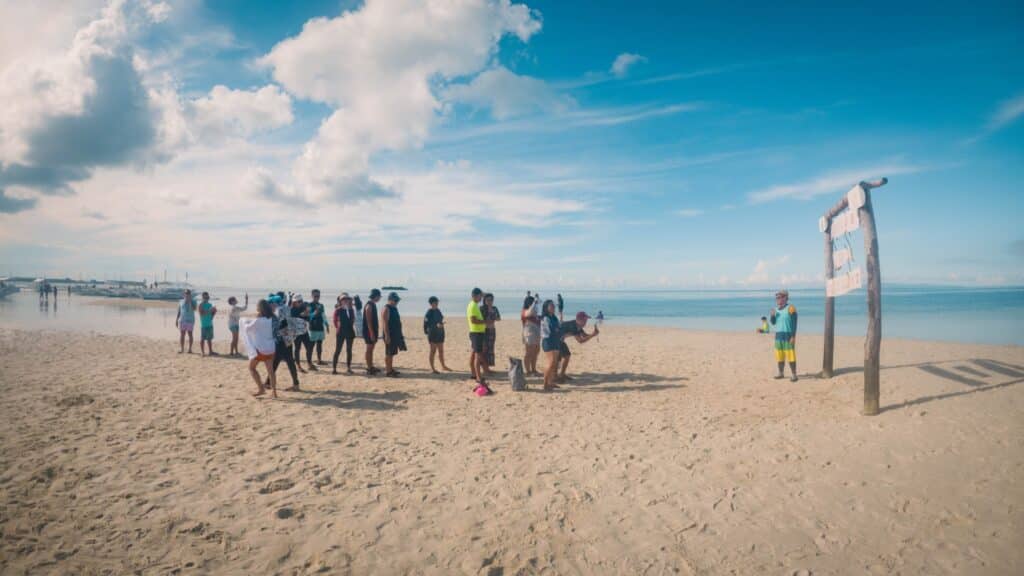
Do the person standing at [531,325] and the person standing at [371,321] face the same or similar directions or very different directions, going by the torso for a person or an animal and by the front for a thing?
same or similar directions

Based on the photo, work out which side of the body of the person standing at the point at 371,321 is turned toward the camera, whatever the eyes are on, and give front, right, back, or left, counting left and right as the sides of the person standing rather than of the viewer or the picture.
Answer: right

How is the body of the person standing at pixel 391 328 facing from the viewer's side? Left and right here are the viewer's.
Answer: facing the viewer and to the right of the viewer

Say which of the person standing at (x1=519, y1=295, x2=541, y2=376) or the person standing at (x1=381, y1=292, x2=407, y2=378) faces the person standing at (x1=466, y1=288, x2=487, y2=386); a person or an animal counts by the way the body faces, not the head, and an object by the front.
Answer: the person standing at (x1=381, y1=292, x2=407, y2=378)

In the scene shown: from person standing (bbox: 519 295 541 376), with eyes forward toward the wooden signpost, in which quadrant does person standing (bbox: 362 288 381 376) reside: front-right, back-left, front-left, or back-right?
back-right

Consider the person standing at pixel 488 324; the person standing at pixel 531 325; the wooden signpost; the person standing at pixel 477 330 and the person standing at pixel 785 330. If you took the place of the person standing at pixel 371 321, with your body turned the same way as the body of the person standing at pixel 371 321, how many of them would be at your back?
0

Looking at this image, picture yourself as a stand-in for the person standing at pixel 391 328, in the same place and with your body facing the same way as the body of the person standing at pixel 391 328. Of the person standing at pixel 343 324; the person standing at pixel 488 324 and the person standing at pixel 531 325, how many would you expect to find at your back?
1

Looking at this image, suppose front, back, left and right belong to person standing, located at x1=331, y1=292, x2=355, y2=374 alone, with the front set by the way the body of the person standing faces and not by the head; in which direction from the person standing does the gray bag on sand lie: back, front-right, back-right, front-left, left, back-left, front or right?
front-left

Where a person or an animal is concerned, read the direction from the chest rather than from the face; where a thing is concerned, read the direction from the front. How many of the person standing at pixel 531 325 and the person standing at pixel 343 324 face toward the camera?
1

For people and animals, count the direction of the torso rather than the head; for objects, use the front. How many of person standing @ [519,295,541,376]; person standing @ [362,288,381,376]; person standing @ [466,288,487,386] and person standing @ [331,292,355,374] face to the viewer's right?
3

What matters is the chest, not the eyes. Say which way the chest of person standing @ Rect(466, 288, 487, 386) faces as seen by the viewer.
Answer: to the viewer's right

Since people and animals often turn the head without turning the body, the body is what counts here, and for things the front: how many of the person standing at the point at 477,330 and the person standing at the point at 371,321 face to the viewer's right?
2

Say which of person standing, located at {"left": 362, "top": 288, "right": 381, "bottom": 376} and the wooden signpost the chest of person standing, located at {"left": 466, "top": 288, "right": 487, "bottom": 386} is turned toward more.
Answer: the wooden signpost

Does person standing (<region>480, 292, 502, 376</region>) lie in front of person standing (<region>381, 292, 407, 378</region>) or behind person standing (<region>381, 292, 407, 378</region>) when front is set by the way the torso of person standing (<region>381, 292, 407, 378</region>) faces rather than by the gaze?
in front

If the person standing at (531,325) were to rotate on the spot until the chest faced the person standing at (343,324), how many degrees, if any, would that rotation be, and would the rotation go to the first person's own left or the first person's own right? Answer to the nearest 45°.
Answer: approximately 180°
